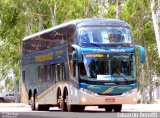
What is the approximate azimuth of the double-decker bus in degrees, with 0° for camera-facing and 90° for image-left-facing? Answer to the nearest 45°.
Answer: approximately 315°
